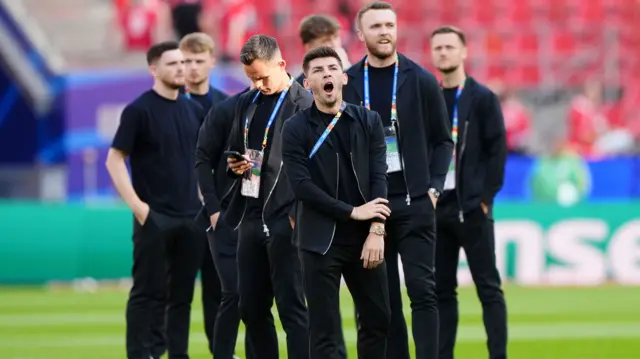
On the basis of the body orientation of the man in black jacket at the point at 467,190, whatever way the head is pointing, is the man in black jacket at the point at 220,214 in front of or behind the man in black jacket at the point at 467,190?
in front

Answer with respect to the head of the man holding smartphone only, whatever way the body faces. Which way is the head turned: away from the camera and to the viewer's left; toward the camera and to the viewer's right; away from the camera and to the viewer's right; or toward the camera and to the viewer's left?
toward the camera and to the viewer's left

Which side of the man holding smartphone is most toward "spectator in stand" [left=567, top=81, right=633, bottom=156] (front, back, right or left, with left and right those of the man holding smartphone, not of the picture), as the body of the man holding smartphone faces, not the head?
back
